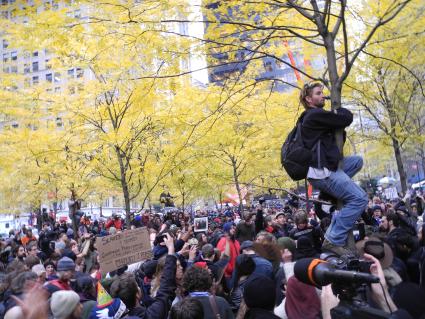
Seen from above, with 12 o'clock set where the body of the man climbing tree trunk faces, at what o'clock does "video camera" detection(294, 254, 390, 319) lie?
The video camera is roughly at 3 o'clock from the man climbing tree trunk.

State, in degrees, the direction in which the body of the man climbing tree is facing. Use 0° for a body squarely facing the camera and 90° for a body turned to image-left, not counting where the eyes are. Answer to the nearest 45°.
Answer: approximately 270°
